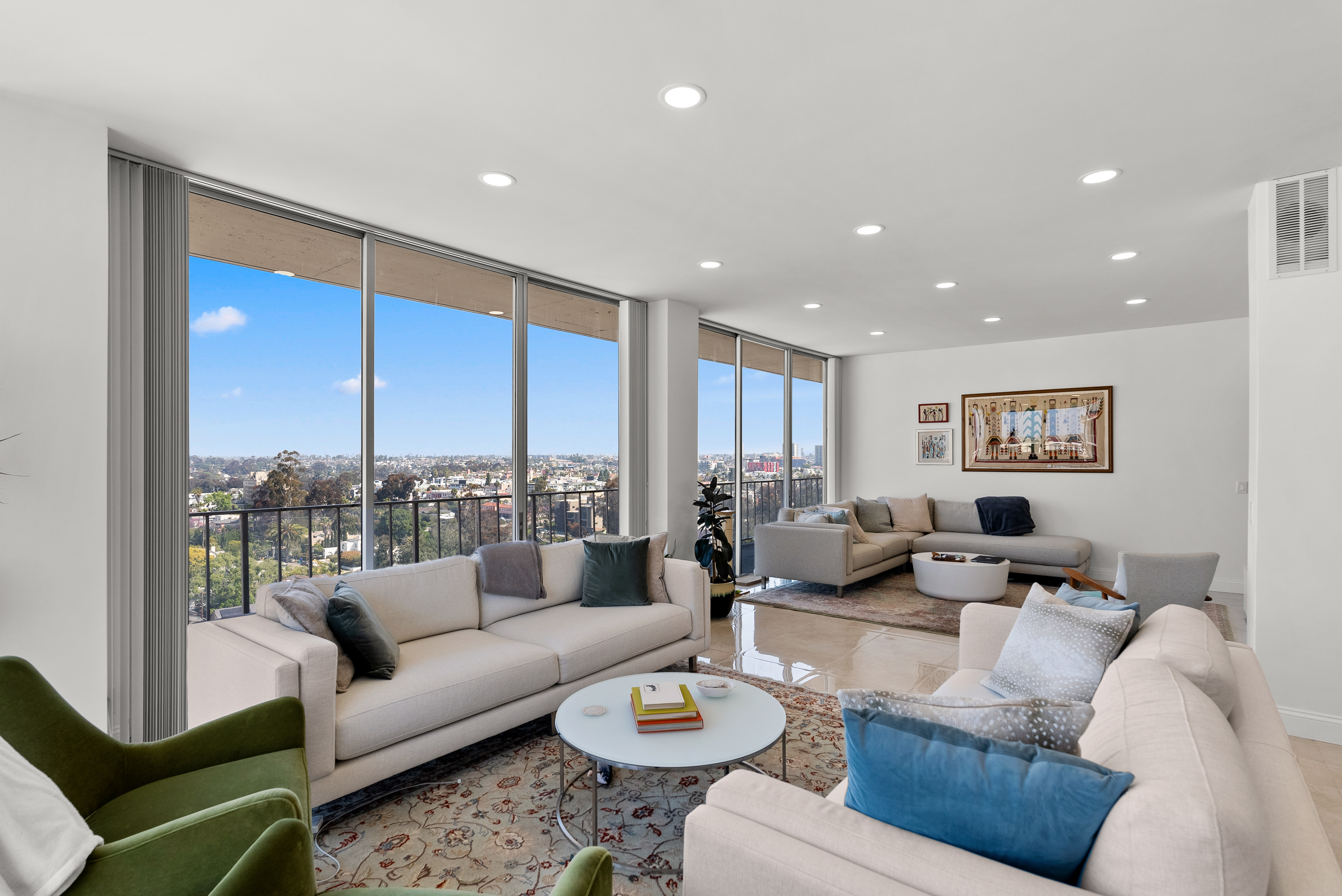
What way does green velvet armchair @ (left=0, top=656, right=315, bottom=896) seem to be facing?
to the viewer's right

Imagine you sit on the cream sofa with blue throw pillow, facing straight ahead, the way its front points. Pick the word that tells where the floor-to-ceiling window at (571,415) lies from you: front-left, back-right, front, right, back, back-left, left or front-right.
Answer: front-right

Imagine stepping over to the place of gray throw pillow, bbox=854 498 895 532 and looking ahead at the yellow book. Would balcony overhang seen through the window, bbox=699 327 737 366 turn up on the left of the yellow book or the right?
right

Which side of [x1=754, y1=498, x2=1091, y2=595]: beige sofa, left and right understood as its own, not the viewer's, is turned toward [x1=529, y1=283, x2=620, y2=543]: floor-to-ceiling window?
right

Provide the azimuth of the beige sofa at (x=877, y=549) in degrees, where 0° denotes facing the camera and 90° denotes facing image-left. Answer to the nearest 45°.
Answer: approximately 315°

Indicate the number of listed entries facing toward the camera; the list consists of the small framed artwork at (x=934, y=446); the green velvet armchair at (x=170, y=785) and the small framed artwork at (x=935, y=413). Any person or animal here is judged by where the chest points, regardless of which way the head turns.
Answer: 2

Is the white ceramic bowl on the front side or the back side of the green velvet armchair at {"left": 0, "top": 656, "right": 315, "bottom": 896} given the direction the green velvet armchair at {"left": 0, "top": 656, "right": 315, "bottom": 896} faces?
on the front side

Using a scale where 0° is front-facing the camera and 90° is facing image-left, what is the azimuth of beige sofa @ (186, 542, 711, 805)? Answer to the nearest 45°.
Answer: approximately 315°

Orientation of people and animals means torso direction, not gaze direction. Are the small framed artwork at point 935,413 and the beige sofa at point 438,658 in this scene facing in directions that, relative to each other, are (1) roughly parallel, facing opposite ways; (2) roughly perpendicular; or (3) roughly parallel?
roughly perpendicular

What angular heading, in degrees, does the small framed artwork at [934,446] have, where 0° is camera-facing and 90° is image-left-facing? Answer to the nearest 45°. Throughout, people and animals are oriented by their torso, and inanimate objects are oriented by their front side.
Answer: approximately 0°
